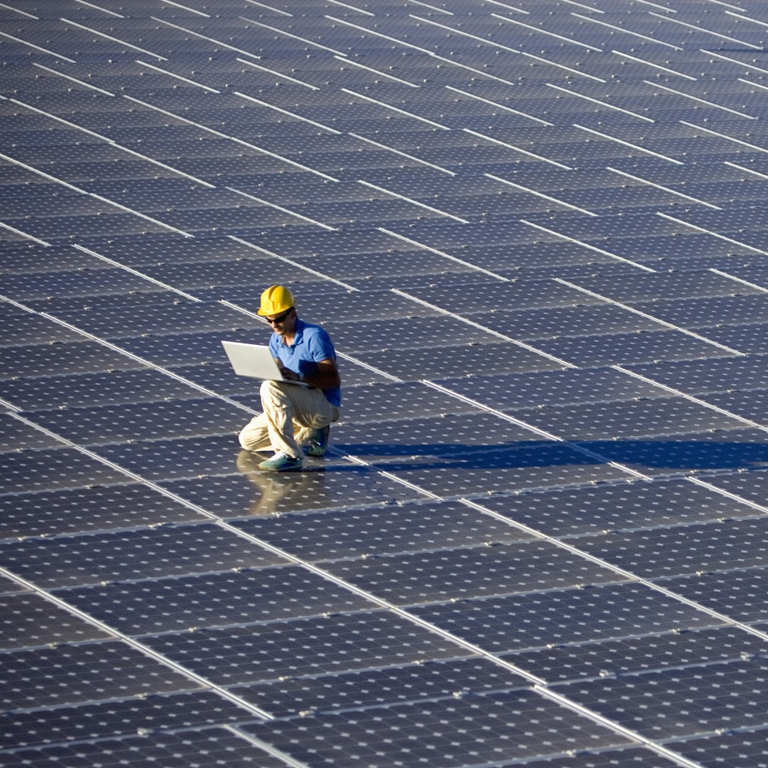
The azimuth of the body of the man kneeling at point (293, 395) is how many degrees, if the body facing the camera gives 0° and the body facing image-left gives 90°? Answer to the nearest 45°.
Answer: approximately 45°
